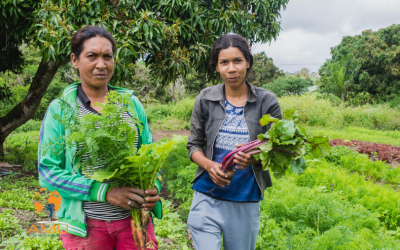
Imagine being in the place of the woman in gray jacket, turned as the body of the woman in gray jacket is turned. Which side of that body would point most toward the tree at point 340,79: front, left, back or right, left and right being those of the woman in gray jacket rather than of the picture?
back

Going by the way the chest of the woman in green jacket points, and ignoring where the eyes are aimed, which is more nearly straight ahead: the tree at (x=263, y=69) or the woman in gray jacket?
the woman in gray jacket

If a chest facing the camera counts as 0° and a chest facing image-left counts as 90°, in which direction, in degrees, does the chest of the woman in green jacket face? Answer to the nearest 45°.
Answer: approximately 315°

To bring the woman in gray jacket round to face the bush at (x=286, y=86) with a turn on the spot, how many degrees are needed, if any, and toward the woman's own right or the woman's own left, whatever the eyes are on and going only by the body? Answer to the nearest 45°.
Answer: approximately 180°

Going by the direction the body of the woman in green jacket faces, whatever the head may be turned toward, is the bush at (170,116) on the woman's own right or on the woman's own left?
on the woman's own left

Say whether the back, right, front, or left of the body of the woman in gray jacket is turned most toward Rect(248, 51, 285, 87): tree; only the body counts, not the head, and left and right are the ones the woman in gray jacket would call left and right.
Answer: back

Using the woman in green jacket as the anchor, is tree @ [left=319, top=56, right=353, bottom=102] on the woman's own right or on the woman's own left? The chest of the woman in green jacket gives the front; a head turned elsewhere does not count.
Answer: on the woman's own left

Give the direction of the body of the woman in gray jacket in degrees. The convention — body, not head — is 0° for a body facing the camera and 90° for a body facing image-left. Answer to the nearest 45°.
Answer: approximately 0°
